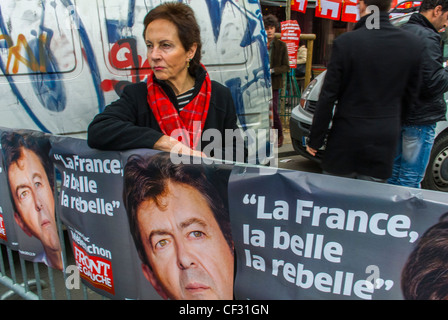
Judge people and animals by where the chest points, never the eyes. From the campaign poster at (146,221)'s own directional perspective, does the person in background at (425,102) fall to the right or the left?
on its left

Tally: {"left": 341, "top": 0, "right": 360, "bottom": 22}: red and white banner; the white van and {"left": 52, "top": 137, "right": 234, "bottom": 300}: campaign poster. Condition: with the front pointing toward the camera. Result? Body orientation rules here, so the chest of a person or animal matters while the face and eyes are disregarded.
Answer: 2

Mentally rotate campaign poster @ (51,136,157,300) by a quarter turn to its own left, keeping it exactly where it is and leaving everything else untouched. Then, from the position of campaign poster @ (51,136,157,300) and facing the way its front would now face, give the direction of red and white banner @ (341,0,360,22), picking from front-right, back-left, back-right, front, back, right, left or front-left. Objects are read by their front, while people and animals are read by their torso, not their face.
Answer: front-left

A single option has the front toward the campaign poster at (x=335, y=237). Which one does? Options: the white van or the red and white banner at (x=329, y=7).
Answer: the red and white banner

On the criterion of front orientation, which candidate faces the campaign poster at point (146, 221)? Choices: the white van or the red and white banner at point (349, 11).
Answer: the red and white banner

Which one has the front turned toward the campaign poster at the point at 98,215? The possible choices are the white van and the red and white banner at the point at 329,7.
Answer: the red and white banner
